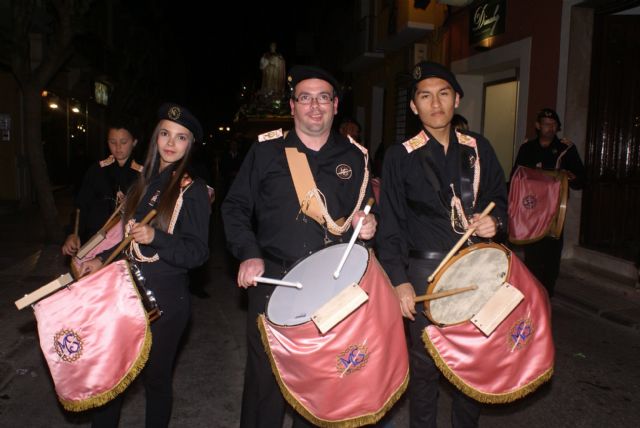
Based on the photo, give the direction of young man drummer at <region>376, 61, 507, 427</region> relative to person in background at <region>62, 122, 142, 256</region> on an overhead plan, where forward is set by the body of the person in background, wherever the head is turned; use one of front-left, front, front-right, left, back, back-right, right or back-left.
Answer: front-left

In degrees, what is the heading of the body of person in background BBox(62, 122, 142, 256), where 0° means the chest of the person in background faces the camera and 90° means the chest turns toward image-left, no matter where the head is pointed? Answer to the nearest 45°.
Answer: approximately 0°

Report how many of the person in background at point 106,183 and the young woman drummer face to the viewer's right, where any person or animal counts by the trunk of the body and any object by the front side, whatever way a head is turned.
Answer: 0

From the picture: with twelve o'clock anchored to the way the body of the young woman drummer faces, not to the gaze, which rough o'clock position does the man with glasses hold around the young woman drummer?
The man with glasses is roughly at 8 o'clock from the young woman drummer.

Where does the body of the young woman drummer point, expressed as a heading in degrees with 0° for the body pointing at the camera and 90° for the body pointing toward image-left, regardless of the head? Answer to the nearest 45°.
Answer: approximately 45°

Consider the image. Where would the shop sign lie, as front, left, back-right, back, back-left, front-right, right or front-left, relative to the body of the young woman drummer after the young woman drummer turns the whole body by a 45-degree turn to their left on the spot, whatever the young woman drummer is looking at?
back-left

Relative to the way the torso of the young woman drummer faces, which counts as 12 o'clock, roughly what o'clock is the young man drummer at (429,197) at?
The young man drummer is roughly at 8 o'clock from the young woman drummer.

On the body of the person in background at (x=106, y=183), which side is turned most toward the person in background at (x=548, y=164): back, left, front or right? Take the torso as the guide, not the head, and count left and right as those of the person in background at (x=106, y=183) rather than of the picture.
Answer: left

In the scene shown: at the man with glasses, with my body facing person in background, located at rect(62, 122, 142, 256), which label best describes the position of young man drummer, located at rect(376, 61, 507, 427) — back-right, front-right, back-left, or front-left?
back-right

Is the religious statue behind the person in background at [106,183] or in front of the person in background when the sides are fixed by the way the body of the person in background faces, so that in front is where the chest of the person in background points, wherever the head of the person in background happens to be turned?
behind

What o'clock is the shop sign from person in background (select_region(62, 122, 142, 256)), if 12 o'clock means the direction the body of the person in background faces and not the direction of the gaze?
The shop sign is roughly at 8 o'clock from the person in background.

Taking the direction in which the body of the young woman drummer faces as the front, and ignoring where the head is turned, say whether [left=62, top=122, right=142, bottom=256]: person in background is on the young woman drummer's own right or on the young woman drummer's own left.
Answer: on the young woman drummer's own right
